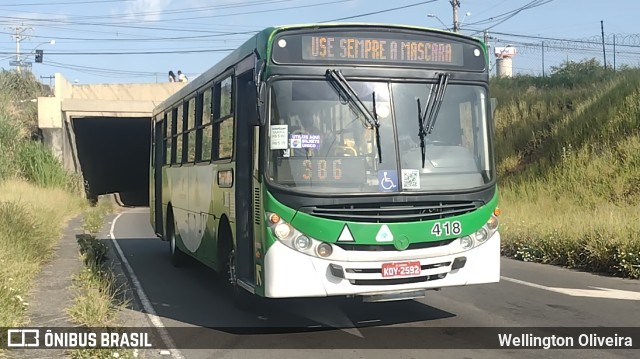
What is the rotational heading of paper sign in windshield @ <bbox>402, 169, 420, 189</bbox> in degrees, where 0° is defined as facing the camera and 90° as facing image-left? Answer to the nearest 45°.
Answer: approximately 0°

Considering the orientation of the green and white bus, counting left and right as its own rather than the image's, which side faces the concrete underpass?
back
